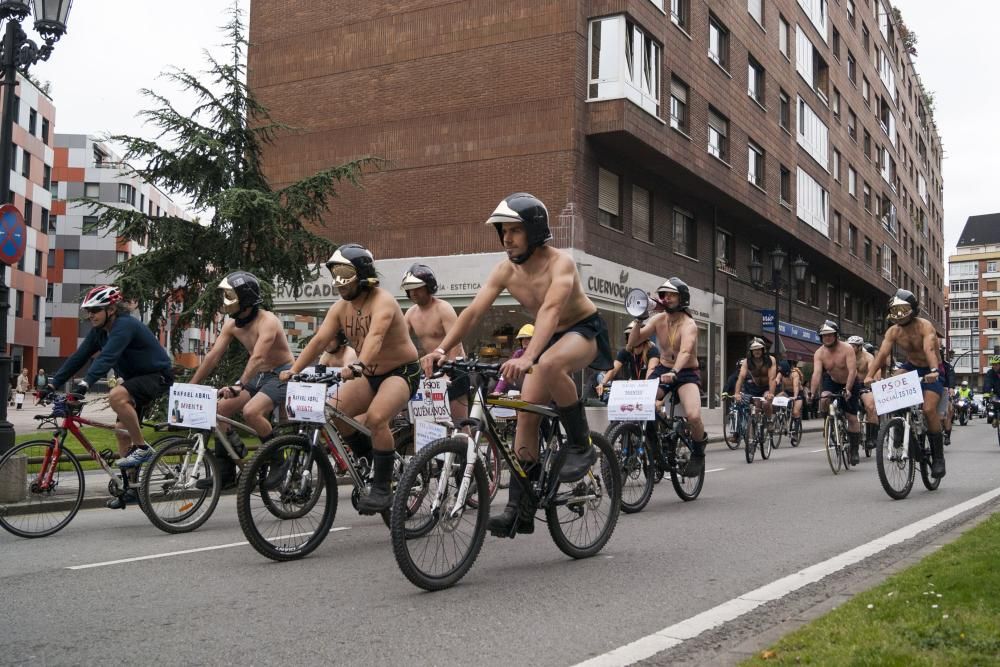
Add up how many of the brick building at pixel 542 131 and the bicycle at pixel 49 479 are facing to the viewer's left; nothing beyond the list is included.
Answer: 1

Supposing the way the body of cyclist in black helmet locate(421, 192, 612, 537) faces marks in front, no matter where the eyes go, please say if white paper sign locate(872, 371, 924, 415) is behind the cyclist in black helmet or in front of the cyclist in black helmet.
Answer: behind

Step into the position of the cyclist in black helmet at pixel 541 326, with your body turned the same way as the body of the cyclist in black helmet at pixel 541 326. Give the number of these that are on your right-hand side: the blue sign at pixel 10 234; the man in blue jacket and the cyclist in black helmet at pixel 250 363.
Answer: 3

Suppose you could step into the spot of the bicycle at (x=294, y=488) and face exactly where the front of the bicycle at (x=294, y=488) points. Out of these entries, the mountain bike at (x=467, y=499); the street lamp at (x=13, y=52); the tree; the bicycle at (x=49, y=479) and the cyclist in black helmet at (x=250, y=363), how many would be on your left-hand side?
1

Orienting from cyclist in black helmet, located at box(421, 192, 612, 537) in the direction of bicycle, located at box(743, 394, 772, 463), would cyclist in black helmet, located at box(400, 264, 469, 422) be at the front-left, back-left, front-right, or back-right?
front-left

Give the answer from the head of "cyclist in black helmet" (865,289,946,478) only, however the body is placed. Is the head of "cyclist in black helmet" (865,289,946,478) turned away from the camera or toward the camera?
toward the camera

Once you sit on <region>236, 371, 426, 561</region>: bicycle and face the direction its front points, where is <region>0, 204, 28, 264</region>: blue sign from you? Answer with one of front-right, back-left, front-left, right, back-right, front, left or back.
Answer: right

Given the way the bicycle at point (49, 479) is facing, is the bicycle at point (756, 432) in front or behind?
behind

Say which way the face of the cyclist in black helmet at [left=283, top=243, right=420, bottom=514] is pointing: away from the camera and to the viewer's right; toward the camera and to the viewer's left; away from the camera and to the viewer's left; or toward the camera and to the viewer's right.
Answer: toward the camera and to the viewer's left

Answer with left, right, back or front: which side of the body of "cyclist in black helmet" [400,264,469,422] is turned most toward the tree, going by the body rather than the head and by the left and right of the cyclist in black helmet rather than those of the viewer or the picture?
right

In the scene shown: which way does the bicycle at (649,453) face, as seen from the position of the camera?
facing the viewer and to the left of the viewer

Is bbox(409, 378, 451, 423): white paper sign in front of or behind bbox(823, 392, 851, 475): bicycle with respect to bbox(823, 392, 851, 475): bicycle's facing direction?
in front

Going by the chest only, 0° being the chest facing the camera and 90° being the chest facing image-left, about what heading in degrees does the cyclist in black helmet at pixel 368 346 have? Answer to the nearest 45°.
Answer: approximately 45°

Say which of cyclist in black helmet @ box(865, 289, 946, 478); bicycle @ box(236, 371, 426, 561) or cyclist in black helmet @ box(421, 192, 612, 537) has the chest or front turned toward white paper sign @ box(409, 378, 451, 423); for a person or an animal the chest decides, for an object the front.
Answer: cyclist in black helmet @ box(865, 289, 946, 478)

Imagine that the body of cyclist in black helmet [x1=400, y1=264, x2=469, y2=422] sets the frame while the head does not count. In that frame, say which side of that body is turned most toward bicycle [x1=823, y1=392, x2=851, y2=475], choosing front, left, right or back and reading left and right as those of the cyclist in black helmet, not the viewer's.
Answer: back

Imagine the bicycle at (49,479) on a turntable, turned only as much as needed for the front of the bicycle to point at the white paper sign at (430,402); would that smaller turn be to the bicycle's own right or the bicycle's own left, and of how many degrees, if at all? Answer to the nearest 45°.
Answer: approximately 135° to the bicycle's own left
